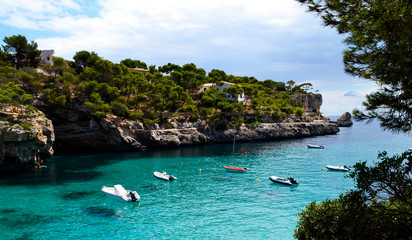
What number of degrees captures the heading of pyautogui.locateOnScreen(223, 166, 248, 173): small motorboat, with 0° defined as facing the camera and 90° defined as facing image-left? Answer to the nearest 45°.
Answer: approximately 90°

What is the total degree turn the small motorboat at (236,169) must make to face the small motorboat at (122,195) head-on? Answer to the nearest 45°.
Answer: approximately 45° to its left
